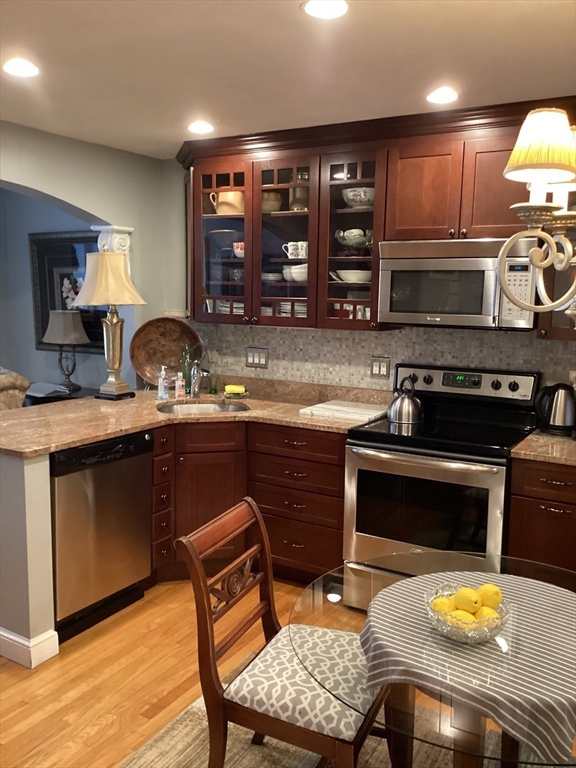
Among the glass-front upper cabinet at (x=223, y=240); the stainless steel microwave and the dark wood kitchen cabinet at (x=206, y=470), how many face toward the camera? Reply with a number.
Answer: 3

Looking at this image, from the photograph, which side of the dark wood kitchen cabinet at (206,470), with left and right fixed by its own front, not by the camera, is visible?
front

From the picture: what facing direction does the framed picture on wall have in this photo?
toward the camera

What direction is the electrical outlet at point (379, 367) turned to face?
toward the camera

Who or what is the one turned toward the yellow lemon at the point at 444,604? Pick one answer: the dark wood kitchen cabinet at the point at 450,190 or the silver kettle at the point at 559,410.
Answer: the dark wood kitchen cabinet

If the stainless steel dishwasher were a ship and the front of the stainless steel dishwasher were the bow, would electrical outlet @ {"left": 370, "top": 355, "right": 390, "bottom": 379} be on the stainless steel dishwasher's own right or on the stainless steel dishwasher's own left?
on the stainless steel dishwasher's own left

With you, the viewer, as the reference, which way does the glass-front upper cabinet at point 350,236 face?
facing the viewer

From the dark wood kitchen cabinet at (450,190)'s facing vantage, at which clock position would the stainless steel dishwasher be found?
The stainless steel dishwasher is roughly at 2 o'clock from the dark wood kitchen cabinet.

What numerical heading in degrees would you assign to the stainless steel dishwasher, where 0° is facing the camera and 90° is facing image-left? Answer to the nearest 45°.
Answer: approximately 315°

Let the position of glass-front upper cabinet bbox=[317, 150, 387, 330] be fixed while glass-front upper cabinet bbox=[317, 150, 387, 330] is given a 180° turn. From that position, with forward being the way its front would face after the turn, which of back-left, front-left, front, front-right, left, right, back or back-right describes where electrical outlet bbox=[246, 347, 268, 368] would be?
front-left

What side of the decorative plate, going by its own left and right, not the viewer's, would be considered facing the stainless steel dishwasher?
front

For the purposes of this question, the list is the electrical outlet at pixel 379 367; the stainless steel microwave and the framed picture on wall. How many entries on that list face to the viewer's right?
0

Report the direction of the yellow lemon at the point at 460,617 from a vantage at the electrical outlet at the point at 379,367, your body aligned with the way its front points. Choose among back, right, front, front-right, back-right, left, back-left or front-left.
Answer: front
